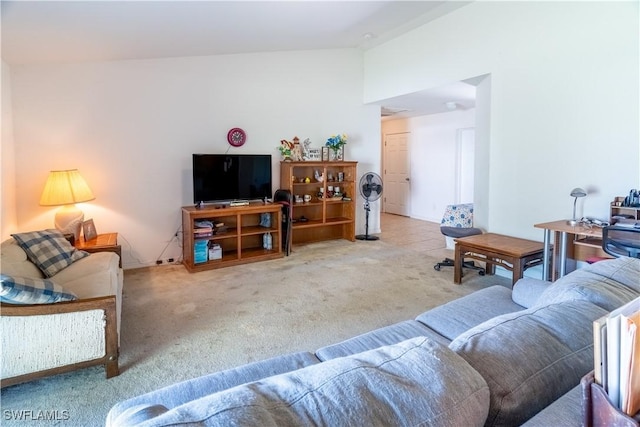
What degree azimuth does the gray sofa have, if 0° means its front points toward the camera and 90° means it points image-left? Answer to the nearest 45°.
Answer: approximately 135°

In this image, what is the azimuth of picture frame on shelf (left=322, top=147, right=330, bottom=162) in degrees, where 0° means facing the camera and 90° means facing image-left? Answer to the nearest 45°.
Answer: approximately 0°

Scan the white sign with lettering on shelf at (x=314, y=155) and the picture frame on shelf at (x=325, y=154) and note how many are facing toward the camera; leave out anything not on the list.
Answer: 2

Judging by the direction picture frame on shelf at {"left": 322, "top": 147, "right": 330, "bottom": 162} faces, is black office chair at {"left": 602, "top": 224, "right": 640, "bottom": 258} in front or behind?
in front

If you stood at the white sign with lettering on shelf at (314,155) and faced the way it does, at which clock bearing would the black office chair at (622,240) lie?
The black office chair is roughly at 11 o'clock from the white sign with lettering on shelf.

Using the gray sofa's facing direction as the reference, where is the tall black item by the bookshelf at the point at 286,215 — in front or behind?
in front

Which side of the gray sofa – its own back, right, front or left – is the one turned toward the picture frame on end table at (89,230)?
front

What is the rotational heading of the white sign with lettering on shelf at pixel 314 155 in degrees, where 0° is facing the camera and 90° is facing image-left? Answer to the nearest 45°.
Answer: approximately 0°

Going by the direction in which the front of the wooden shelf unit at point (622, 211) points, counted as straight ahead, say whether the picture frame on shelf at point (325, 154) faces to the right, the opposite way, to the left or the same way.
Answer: to the left

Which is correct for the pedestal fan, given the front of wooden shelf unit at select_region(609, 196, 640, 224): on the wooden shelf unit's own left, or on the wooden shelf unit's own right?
on the wooden shelf unit's own right

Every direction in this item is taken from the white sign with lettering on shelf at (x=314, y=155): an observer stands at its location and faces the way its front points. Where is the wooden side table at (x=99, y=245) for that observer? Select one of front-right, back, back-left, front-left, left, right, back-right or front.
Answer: front-right

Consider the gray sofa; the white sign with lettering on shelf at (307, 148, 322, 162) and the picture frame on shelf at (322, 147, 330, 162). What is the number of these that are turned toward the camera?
2
